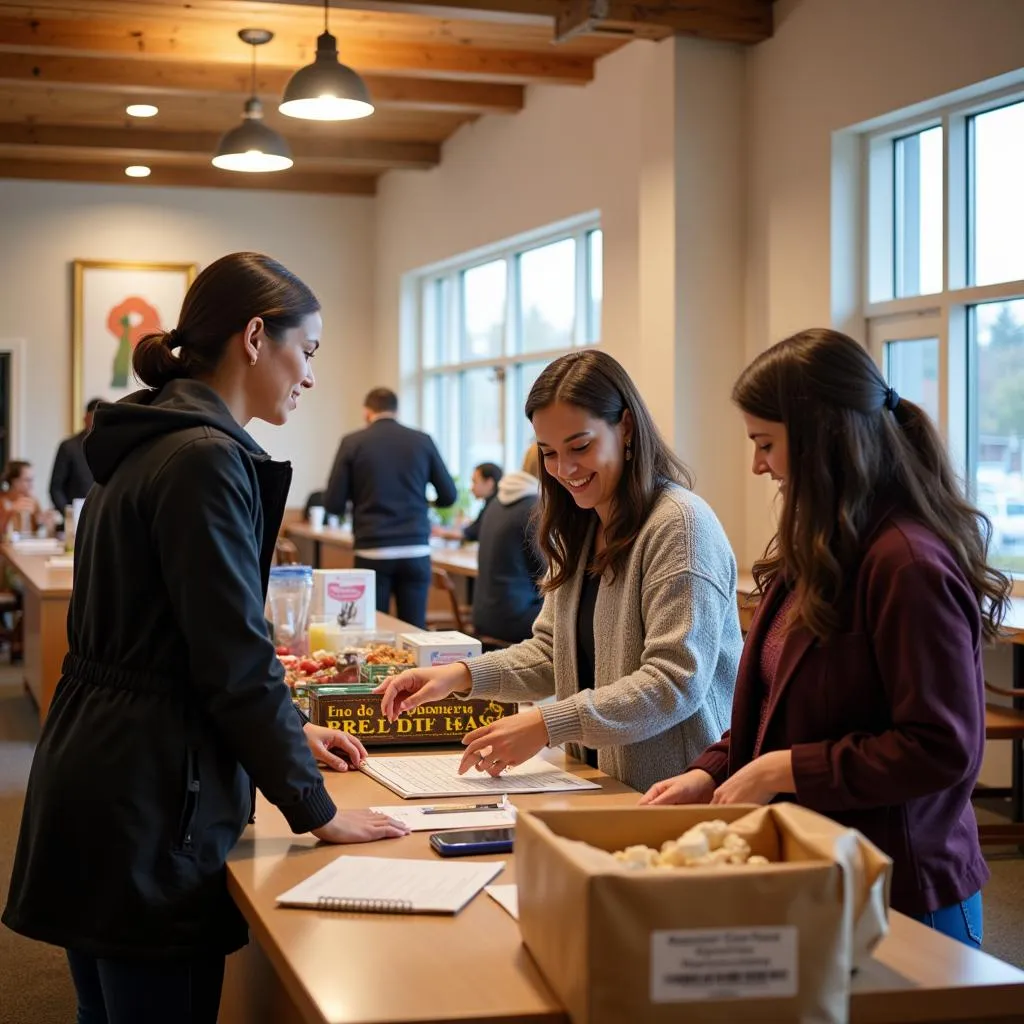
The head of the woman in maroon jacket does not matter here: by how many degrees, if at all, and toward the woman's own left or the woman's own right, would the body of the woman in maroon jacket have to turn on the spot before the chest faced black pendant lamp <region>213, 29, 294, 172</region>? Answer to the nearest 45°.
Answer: approximately 45° to the woman's own right

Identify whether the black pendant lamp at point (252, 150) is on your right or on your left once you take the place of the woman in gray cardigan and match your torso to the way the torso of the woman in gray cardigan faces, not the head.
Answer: on your right

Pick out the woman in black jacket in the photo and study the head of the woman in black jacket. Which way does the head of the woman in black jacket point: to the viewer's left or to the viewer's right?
to the viewer's right

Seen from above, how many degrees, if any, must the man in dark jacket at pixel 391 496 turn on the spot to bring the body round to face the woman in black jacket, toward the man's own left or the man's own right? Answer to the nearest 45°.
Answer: approximately 180°

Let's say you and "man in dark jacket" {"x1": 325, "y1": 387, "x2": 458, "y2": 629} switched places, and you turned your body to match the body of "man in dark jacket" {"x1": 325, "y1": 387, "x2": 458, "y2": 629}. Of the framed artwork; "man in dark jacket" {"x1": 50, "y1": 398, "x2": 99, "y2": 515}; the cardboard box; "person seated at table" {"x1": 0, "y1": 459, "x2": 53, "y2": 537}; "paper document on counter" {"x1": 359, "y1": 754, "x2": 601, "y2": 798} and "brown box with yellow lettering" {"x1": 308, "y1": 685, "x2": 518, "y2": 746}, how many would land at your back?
3

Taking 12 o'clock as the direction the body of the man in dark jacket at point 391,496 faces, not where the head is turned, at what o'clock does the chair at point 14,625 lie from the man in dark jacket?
The chair is roughly at 10 o'clock from the man in dark jacket.

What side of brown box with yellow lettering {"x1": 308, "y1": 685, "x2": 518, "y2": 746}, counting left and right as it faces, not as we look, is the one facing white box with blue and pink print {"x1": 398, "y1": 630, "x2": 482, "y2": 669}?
back

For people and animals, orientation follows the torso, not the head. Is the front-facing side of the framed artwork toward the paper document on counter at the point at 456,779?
yes

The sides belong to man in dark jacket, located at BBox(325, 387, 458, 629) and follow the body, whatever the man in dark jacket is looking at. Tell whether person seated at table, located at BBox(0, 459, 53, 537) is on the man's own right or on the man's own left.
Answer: on the man's own left

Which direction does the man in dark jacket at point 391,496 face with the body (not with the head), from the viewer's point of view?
away from the camera

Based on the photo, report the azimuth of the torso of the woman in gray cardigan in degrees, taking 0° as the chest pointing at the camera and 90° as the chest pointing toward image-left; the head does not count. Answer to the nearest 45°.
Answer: approximately 45°

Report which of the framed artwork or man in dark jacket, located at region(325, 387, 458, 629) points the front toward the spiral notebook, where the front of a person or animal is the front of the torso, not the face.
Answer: the framed artwork

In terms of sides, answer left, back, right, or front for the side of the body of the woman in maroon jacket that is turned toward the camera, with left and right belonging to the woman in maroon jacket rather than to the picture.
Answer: left
